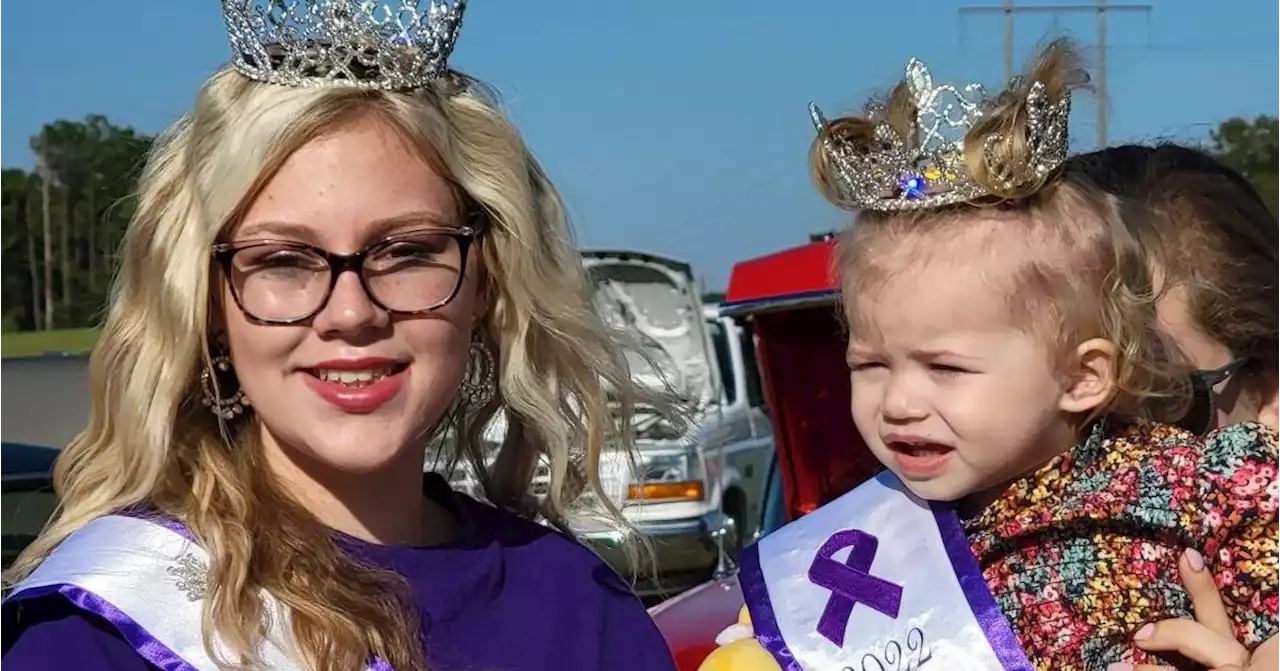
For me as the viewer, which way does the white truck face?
facing the viewer and to the left of the viewer

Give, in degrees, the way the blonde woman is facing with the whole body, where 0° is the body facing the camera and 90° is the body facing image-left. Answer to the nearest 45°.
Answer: approximately 0°

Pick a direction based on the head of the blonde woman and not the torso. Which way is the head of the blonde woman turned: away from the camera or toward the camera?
toward the camera

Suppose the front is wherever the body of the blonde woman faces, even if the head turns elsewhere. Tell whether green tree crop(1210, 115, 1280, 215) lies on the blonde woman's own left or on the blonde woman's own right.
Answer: on the blonde woman's own left

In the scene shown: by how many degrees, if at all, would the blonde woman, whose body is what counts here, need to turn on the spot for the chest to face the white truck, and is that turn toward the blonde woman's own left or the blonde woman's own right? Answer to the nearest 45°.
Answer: approximately 180°

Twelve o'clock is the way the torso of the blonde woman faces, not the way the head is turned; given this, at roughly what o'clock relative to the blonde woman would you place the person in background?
The person in background is roughly at 9 o'clock from the blonde woman.

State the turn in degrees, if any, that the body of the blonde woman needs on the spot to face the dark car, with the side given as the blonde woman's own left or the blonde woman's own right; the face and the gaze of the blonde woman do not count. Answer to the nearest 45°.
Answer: approximately 180°
